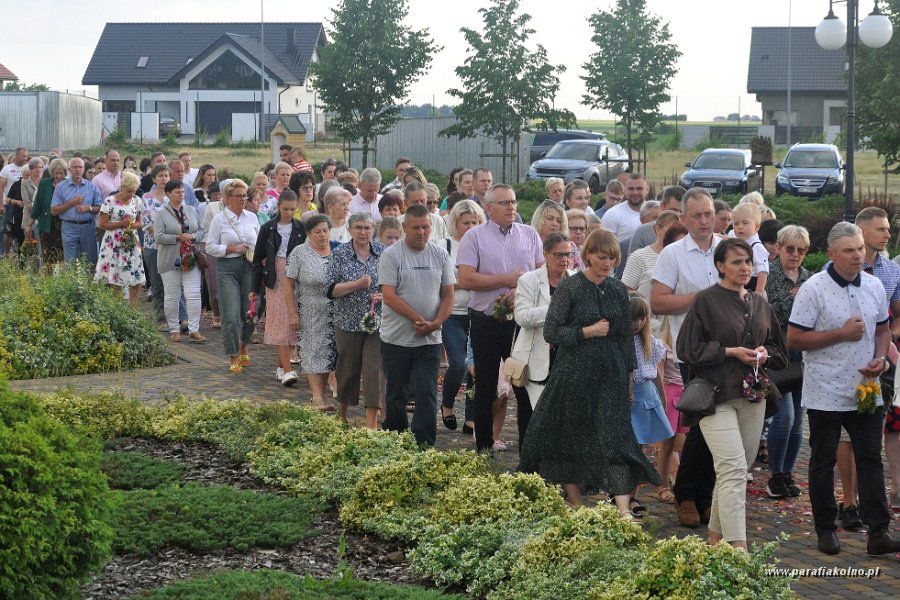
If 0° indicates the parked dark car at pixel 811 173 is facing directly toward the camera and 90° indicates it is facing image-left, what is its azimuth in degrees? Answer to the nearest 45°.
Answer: approximately 0°

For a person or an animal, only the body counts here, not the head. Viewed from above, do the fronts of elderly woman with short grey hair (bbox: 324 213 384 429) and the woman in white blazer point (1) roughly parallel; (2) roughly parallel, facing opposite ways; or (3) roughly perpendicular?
roughly parallel

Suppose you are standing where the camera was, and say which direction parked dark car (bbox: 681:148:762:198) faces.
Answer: facing the viewer and to the left of the viewer

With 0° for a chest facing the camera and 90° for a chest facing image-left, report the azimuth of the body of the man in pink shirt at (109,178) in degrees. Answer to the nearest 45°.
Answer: approximately 315°

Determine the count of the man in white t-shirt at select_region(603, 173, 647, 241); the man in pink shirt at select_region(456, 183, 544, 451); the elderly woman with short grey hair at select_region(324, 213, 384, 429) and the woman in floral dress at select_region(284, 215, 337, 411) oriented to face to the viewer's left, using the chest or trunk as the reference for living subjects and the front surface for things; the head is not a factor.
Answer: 0

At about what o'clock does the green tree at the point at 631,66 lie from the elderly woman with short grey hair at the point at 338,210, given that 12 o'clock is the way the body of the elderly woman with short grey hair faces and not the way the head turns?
The green tree is roughly at 8 o'clock from the elderly woman with short grey hair.

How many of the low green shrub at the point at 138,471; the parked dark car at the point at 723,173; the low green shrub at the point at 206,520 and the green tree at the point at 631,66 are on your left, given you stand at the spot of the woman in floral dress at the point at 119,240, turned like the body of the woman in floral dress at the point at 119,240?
2

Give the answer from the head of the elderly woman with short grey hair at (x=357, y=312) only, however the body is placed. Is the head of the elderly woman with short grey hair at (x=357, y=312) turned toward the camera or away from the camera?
toward the camera

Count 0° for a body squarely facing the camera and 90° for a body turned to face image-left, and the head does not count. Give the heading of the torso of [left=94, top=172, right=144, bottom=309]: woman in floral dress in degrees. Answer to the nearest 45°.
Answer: approximately 315°

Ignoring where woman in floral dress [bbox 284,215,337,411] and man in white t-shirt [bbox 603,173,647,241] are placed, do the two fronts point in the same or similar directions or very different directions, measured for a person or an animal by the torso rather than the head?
same or similar directions

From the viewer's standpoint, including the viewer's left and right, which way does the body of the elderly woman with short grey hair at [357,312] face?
facing the viewer and to the right of the viewer

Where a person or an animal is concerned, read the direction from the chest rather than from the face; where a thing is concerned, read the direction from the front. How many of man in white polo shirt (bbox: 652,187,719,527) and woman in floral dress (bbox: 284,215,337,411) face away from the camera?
0

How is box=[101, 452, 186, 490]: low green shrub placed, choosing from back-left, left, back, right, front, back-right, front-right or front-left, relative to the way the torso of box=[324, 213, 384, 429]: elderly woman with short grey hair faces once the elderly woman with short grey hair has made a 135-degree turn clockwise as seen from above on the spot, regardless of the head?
front-left

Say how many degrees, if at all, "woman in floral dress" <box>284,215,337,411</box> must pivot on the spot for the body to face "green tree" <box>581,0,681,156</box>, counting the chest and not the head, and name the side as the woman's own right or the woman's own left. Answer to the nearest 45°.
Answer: approximately 135° to the woman's own left

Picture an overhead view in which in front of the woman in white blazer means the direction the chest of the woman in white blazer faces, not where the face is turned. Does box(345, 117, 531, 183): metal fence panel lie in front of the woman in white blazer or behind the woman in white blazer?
behind

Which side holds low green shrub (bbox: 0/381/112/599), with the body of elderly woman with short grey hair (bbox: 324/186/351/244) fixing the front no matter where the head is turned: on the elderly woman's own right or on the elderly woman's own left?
on the elderly woman's own right

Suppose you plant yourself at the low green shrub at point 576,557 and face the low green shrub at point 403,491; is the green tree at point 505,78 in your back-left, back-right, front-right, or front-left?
front-right

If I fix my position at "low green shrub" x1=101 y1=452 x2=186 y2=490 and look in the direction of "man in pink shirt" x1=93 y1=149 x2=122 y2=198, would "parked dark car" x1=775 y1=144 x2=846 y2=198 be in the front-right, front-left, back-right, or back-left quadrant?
front-right

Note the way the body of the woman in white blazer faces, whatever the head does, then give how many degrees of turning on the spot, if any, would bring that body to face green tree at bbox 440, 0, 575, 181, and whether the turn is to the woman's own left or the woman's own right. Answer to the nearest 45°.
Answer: approximately 135° to the woman's own left
